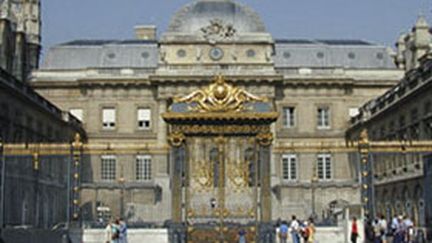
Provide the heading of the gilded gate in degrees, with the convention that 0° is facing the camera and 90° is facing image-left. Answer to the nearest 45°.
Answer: approximately 0°

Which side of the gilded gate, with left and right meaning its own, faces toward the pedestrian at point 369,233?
left

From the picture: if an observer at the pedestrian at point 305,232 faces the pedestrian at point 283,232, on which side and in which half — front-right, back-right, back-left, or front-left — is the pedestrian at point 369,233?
back-left
